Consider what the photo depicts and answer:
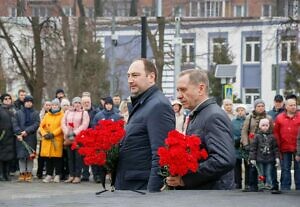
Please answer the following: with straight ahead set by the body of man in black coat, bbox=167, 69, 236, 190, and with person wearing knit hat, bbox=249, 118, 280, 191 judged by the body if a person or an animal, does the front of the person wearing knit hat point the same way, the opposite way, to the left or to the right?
to the left

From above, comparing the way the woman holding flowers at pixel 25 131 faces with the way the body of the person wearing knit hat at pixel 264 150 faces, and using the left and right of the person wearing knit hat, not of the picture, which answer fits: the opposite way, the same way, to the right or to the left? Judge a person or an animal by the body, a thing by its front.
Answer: the same way

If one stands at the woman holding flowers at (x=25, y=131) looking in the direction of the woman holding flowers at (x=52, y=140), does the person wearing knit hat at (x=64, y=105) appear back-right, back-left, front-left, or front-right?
front-left

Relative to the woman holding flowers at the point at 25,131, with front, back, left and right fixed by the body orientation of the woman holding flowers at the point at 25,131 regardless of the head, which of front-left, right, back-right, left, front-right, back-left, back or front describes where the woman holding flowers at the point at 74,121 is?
front-left

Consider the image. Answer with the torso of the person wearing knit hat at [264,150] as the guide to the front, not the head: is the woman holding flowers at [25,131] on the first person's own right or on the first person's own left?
on the first person's own right

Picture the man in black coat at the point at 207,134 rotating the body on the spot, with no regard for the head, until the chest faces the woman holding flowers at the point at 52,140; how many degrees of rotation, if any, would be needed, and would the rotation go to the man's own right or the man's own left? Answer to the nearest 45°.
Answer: approximately 90° to the man's own right

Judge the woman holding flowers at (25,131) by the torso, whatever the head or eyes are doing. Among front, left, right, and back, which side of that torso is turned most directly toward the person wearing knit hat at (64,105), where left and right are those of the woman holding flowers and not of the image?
left

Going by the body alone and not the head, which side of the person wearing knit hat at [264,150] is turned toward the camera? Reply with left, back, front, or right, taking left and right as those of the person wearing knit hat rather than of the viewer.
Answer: front

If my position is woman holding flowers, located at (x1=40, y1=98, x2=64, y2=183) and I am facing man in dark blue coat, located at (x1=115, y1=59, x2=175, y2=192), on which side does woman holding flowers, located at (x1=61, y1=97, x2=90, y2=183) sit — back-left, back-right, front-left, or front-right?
front-left

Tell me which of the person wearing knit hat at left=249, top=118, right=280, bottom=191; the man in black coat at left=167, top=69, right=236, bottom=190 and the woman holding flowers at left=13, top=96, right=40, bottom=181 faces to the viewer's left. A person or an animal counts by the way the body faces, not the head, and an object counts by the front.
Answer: the man in black coat

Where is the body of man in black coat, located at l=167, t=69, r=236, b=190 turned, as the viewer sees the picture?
to the viewer's left
